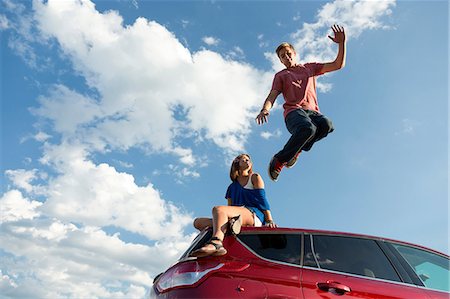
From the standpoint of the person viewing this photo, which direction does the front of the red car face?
facing away from the viewer and to the right of the viewer

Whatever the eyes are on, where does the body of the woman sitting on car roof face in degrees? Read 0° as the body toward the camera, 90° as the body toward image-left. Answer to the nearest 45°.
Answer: approximately 45°
